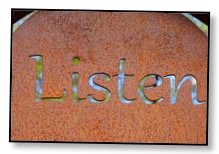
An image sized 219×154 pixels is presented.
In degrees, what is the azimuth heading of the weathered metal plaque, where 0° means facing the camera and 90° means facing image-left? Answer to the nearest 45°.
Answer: approximately 0°
